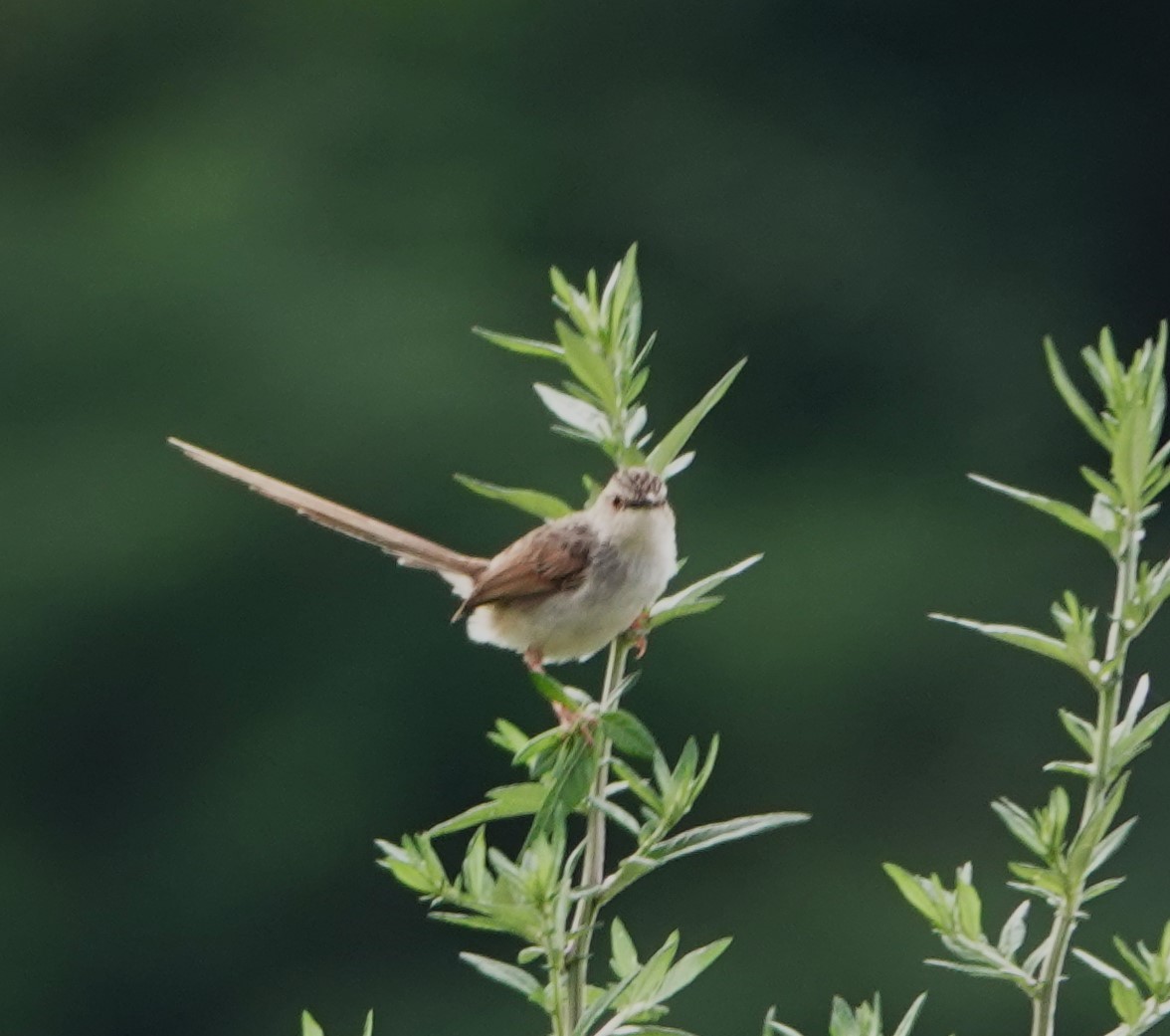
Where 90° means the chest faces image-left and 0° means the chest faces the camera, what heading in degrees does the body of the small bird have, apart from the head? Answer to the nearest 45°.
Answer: approximately 315°
